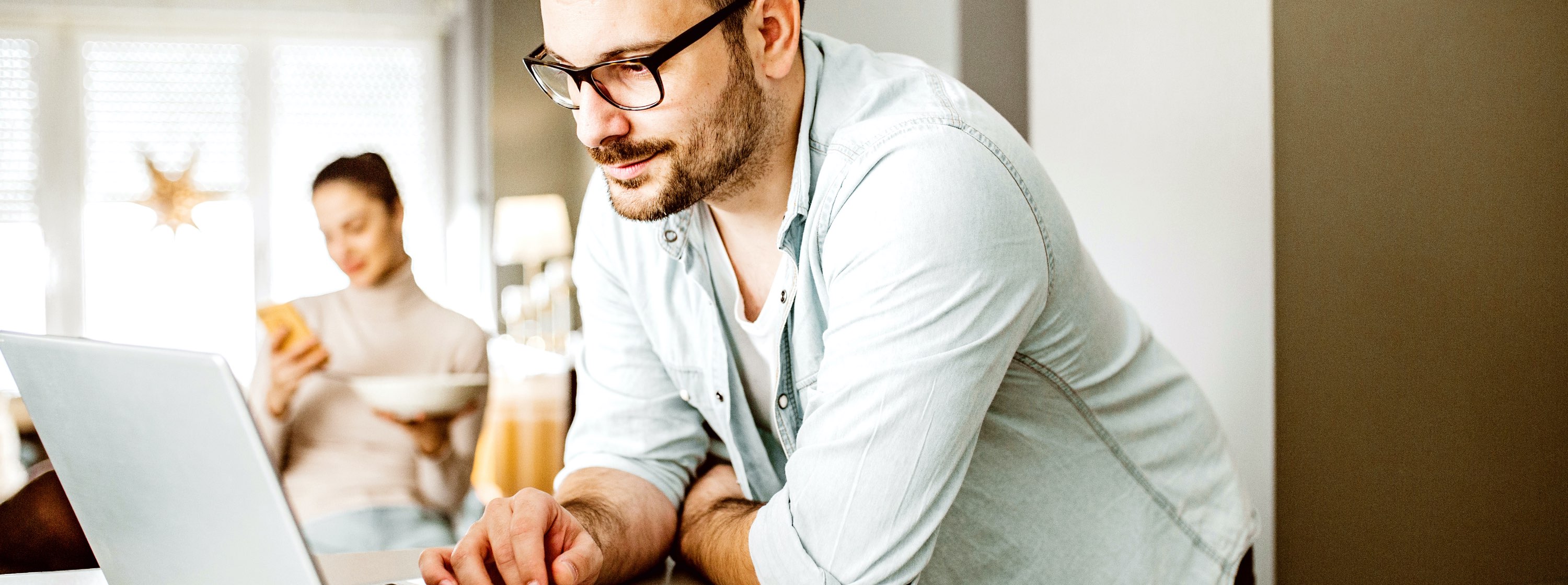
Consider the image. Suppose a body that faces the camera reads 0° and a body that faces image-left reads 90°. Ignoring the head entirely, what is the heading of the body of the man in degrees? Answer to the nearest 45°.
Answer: approximately 45°

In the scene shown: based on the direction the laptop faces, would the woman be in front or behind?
in front

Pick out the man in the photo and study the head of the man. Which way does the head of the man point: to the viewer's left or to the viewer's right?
to the viewer's left

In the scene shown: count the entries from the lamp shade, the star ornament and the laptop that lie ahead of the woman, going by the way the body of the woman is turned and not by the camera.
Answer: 1

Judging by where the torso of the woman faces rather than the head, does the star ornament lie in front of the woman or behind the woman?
behind

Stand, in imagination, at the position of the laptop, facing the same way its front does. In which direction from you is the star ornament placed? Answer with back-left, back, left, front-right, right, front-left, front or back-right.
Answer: front-left

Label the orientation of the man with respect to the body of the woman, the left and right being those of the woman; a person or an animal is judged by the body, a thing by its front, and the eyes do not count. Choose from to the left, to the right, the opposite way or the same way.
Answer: to the right

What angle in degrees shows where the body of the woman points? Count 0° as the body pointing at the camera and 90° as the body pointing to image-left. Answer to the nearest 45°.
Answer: approximately 0°

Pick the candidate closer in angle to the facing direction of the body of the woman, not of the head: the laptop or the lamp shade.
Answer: the laptop

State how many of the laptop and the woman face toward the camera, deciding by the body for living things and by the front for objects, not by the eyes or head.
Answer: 1

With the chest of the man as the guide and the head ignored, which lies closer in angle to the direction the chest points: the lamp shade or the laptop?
the laptop

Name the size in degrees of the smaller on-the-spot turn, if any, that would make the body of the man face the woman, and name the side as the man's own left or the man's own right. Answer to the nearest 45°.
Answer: approximately 90° to the man's own right

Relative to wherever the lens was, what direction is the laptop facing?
facing away from the viewer and to the right of the viewer

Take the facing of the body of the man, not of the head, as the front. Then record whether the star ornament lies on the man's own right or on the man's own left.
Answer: on the man's own right

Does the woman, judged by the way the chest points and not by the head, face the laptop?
yes
